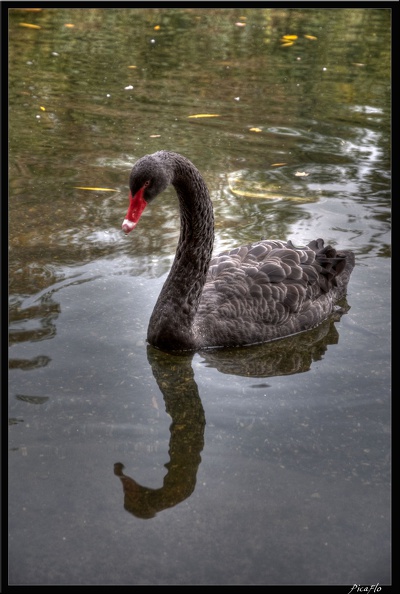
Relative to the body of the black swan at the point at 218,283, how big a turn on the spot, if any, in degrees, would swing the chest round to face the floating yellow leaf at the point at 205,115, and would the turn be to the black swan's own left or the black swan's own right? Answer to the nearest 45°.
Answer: approximately 135° to the black swan's own right

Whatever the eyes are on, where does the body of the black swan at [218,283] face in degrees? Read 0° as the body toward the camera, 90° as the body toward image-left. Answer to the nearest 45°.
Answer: approximately 45°
